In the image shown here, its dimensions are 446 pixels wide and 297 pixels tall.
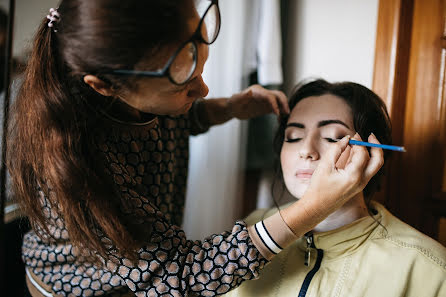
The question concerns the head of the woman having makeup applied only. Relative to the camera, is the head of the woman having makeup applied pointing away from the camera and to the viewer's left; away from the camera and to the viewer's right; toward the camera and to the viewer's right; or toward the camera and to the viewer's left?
toward the camera and to the viewer's left

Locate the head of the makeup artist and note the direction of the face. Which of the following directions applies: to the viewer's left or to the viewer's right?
to the viewer's right

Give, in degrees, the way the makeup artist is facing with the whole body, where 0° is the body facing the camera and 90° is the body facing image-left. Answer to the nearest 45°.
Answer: approximately 270°

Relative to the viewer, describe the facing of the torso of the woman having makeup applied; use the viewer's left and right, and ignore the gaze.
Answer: facing the viewer and to the left of the viewer

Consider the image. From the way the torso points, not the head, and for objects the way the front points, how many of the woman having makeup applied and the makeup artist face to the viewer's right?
1

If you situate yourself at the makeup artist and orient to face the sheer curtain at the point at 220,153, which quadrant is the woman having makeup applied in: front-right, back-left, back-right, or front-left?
front-right

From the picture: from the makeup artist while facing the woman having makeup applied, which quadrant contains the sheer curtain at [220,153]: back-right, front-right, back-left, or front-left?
front-left

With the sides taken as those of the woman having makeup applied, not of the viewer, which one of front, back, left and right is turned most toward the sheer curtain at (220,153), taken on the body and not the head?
right
